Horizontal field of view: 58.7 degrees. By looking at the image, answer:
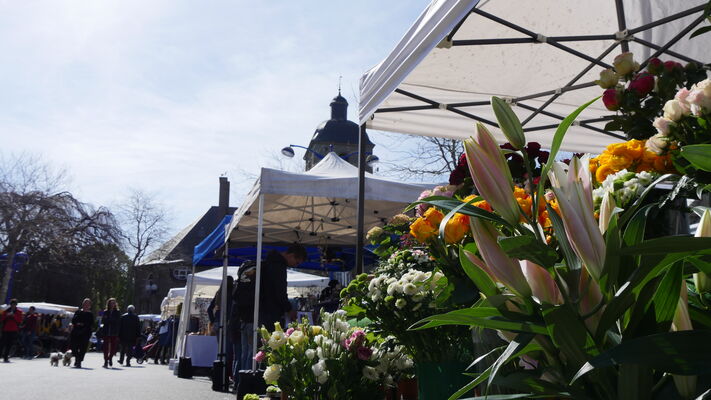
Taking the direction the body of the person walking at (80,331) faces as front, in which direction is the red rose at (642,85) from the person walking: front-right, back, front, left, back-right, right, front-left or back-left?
front-left

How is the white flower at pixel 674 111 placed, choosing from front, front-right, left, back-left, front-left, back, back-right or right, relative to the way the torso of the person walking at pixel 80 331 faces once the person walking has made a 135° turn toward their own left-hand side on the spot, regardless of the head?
right

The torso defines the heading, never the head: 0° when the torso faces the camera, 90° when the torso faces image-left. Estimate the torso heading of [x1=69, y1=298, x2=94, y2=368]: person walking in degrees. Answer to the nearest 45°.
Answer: approximately 45°

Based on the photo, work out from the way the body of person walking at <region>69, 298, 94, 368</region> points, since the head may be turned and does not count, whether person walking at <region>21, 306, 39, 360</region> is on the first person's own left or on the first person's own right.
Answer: on the first person's own right

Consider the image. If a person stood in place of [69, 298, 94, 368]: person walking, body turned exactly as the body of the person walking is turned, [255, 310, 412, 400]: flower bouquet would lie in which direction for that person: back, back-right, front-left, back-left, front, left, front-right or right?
front-left
